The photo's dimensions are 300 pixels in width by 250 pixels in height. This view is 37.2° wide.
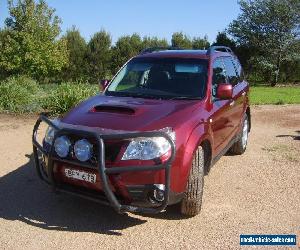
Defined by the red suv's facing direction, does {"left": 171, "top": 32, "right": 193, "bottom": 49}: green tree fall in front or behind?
behind

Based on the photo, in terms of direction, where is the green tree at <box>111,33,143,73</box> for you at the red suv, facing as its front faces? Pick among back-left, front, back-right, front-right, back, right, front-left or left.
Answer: back-right

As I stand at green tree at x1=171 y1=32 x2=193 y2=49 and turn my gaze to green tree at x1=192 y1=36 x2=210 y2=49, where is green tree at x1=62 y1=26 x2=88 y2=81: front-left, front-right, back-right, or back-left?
back-right

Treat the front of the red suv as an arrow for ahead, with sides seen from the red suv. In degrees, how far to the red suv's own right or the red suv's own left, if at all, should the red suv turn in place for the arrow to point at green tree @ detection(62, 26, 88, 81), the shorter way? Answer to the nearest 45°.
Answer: approximately 135° to the red suv's own right

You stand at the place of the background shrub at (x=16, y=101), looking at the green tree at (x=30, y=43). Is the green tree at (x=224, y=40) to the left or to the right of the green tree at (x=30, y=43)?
right

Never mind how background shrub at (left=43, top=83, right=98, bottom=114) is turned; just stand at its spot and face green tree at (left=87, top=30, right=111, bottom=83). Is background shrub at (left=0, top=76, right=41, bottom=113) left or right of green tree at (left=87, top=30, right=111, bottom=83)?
left

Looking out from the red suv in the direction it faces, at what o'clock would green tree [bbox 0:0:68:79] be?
The green tree is roughly at 4 o'clock from the red suv.

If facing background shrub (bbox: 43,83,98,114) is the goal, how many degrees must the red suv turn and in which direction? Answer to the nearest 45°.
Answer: approximately 135° to its right

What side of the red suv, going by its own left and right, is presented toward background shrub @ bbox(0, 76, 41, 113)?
right

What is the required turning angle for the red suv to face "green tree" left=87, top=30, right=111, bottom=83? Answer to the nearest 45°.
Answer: approximately 135° to its right

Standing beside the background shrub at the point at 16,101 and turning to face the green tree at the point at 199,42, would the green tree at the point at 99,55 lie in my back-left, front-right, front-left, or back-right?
front-left

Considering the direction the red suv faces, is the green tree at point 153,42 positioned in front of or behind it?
behind

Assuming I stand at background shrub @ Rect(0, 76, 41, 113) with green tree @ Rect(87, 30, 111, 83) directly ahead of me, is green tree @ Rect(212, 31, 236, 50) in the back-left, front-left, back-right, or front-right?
front-right

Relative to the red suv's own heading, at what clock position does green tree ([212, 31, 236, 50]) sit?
The green tree is roughly at 5 o'clock from the red suv.
